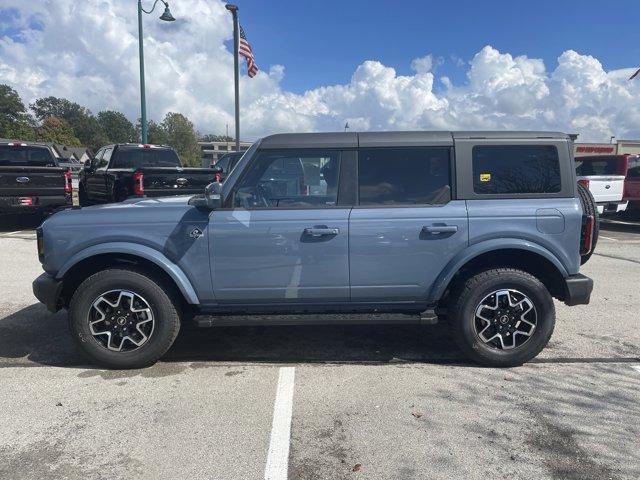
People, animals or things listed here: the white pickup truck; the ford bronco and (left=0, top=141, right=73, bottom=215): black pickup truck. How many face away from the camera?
2

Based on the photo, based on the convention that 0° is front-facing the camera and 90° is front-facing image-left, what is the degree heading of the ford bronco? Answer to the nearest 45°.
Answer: approximately 90°

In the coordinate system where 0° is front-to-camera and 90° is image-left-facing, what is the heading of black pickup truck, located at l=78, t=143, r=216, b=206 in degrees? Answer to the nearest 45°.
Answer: approximately 135°

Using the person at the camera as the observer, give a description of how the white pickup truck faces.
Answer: facing away from the viewer

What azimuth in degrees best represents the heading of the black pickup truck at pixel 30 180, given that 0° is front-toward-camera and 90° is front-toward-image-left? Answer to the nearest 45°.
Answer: approximately 180°
